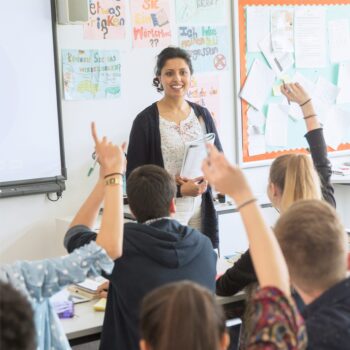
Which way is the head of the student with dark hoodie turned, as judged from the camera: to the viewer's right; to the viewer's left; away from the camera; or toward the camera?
away from the camera

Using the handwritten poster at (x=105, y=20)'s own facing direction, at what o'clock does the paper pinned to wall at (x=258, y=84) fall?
The paper pinned to wall is roughly at 8 o'clock from the handwritten poster.

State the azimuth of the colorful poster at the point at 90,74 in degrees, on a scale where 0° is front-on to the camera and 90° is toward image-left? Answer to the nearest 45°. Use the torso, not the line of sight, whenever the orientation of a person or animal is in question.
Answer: approximately 0°

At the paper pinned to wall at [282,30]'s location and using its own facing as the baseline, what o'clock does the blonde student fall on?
The blonde student is roughly at 12 o'clock from the paper pinned to wall.

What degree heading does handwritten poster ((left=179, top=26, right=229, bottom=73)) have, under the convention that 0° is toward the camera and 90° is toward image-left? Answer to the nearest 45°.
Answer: approximately 0°

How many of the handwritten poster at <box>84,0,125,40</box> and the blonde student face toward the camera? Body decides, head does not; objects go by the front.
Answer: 1

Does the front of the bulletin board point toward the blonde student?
yes
